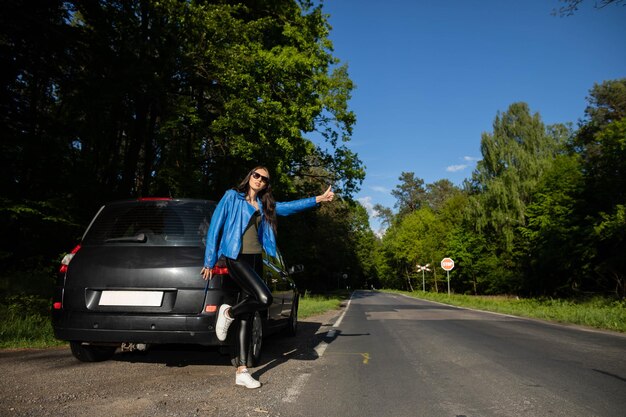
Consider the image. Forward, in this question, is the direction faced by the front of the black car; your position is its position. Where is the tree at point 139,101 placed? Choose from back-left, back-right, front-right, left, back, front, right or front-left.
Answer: front-left

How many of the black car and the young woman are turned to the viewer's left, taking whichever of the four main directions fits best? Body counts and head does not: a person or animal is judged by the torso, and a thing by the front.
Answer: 0

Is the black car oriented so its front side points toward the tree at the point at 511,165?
yes

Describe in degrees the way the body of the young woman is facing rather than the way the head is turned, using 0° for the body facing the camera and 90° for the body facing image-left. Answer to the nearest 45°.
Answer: approximately 315°

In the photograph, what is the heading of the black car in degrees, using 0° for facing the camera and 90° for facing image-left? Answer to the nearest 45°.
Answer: approximately 225°

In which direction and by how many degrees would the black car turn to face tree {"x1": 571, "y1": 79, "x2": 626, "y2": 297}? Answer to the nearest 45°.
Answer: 0° — it already faces it

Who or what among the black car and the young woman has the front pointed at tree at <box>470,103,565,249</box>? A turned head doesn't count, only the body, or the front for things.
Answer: the black car

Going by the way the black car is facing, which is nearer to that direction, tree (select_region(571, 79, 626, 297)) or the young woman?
the tree

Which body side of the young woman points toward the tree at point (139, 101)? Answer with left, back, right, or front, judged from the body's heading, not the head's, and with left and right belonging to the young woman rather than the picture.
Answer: back

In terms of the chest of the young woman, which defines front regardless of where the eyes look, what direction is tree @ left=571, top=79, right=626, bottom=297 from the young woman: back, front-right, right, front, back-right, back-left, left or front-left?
left

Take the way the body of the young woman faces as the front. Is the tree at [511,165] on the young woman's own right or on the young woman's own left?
on the young woman's own left
